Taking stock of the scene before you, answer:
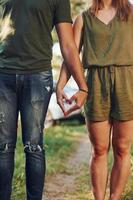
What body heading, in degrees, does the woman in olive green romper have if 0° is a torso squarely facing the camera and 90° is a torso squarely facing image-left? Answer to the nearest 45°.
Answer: approximately 0°

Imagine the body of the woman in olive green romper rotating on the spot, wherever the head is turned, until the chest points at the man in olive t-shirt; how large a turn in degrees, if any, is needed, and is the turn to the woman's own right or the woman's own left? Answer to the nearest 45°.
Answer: approximately 90° to the woman's own right

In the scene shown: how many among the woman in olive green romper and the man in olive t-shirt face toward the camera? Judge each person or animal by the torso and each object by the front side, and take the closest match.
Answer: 2

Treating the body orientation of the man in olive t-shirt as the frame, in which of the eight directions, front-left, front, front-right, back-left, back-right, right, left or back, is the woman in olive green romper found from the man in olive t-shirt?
left
